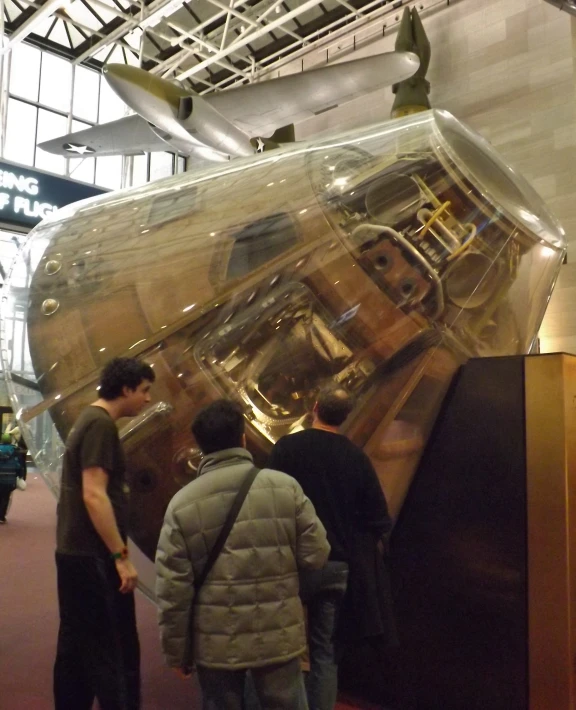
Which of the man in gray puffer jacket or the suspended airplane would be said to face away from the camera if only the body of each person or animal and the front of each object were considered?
the man in gray puffer jacket

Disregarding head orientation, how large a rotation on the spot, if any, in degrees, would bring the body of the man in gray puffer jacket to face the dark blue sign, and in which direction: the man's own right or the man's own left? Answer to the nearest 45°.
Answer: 0° — they already face it

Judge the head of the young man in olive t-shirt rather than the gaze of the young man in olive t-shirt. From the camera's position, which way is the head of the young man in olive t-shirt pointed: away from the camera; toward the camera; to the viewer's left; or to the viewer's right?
to the viewer's right

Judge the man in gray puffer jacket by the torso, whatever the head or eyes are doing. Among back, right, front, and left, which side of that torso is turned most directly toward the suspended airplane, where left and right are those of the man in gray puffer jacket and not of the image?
front

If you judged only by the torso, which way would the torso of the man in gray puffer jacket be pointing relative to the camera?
away from the camera

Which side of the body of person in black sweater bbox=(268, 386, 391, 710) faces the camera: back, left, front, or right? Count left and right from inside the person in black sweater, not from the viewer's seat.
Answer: back

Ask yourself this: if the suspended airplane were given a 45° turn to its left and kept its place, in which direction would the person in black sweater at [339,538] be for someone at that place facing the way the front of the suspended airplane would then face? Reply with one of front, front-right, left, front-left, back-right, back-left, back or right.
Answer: front

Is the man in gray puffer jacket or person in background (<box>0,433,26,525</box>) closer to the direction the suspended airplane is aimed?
the person in background

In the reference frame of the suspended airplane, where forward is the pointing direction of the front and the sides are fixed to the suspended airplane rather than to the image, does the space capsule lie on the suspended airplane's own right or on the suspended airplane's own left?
on the suspended airplane's own left

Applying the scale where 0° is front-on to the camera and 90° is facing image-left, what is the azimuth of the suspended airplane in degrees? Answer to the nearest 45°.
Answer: approximately 45°
